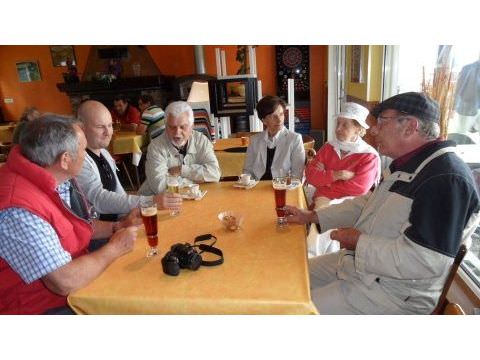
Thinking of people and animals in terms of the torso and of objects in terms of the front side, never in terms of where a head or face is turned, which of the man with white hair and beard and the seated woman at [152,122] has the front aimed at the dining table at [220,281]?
the man with white hair and beard

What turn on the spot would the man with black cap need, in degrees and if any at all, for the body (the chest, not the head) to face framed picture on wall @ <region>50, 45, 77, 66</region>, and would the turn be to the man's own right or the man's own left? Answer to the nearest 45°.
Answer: approximately 45° to the man's own right

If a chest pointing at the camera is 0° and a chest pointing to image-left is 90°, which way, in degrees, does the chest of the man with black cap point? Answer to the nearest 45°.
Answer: approximately 90°

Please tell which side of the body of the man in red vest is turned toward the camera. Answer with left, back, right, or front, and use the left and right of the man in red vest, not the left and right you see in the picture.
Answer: right

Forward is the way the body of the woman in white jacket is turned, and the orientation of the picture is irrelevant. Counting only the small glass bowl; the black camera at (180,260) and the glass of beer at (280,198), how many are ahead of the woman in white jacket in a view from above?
3

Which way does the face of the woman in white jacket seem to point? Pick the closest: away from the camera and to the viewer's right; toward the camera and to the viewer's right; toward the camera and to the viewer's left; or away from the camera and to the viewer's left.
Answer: toward the camera and to the viewer's right

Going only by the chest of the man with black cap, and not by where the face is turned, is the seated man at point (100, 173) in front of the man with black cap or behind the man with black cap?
in front

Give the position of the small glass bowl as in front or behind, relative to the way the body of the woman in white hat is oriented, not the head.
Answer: in front

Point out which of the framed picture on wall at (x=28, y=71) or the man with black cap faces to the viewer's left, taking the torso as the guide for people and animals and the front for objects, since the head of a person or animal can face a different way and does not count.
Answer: the man with black cap

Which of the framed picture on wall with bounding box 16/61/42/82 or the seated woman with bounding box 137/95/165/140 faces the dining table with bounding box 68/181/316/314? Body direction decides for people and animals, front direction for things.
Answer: the framed picture on wall

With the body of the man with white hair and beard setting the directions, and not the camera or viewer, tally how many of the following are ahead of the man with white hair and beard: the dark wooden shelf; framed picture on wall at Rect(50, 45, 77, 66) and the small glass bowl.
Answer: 1
